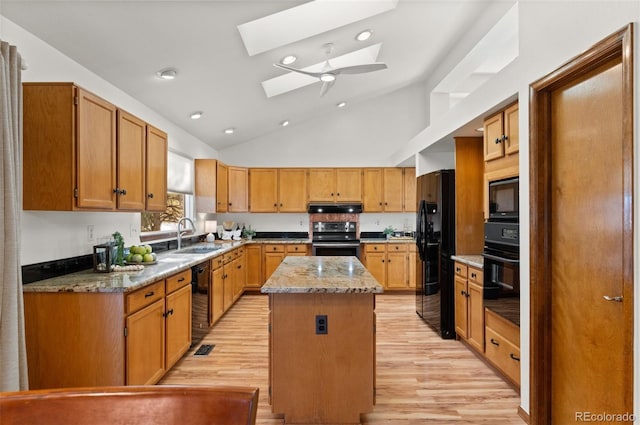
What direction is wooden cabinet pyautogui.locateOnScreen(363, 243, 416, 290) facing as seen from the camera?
toward the camera

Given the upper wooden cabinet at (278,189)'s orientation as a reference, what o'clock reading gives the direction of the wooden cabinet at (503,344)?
The wooden cabinet is roughly at 11 o'clock from the upper wooden cabinet.

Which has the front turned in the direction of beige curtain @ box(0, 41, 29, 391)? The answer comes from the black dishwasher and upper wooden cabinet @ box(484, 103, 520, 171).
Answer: the upper wooden cabinet

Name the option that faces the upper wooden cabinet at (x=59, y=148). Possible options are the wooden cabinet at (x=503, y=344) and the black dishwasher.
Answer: the wooden cabinet

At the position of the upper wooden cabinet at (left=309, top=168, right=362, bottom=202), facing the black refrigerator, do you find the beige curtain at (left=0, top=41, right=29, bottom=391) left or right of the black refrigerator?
right

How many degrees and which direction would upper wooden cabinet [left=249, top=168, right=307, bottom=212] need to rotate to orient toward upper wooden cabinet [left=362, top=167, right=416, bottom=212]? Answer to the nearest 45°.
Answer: approximately 90° to its left

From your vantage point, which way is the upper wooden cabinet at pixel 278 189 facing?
toward the camera

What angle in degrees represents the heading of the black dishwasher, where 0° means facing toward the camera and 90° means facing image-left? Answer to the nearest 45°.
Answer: approximately 270°

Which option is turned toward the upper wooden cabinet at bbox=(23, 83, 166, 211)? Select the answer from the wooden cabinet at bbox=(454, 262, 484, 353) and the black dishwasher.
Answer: the wooden cabinet

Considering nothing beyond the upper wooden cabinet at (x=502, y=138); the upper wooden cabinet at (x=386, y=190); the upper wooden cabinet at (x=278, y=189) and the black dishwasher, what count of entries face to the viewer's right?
1

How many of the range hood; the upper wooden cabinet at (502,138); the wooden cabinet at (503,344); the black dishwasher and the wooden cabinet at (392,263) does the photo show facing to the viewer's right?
1

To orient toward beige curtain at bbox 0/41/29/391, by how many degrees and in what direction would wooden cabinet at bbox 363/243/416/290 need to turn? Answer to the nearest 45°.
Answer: approximately 45° to its right

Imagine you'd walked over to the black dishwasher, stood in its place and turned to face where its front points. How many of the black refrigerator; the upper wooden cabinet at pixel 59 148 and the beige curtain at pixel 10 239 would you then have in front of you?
1

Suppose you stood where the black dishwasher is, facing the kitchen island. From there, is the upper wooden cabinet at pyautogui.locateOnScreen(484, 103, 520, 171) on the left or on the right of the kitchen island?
left

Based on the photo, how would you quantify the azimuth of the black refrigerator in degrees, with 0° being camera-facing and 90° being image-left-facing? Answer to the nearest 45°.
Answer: approximately 90°

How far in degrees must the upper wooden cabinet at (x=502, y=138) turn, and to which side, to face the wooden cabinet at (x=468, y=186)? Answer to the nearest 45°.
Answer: approximately 135° to its right
